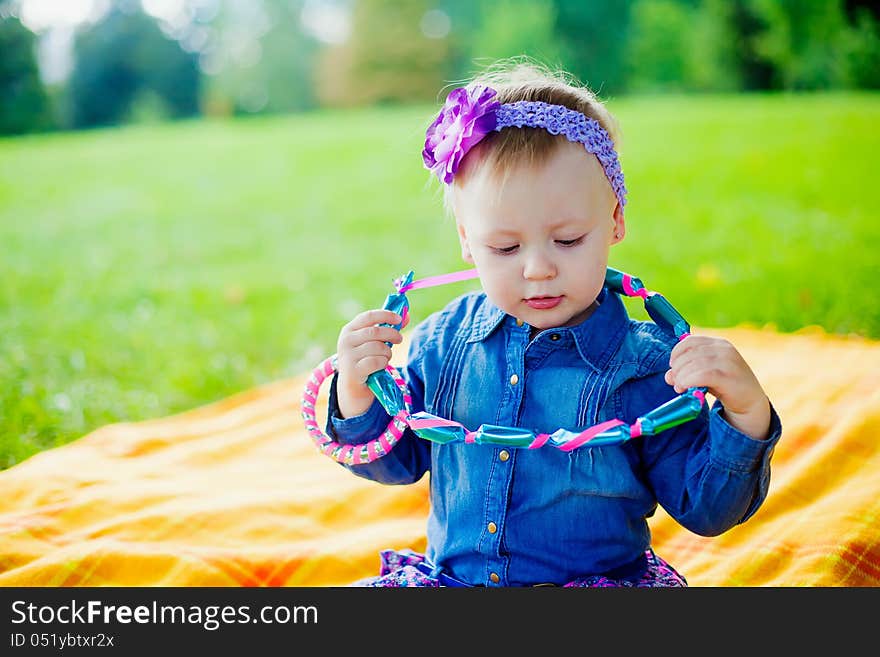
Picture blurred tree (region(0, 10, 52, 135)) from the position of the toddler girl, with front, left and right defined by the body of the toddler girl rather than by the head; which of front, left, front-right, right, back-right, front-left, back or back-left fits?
back-right

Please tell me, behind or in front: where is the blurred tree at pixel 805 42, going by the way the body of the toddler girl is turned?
behind

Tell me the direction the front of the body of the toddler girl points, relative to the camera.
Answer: toward the camera

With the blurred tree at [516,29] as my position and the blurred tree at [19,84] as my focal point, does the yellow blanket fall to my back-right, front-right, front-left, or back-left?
front-left
